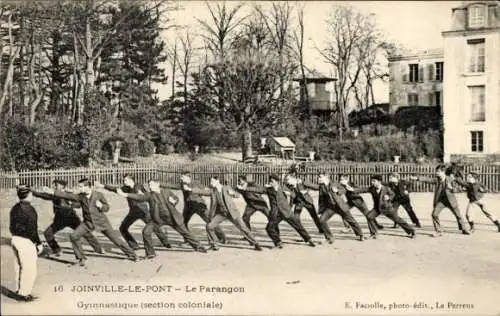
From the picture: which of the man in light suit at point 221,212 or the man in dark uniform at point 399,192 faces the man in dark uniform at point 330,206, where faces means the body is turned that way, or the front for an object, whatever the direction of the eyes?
the man in dark uniform at point 399,192

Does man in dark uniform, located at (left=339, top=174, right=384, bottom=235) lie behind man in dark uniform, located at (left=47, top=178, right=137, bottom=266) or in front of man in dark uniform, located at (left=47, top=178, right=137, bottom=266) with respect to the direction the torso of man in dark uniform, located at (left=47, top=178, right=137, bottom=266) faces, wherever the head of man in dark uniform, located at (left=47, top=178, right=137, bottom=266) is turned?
behind

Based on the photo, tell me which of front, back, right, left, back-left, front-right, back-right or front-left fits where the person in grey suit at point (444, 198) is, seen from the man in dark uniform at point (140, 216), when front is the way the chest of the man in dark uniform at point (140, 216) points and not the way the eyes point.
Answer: back-left

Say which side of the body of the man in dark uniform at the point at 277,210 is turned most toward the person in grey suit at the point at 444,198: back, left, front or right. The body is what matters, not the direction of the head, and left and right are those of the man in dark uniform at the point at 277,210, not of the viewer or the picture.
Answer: back

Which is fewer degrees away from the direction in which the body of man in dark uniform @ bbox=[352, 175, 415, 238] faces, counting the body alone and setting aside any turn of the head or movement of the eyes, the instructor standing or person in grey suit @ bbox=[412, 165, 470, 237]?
the instructor standing

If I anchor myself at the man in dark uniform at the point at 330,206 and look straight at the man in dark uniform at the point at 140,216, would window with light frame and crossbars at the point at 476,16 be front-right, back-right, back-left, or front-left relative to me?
back-right

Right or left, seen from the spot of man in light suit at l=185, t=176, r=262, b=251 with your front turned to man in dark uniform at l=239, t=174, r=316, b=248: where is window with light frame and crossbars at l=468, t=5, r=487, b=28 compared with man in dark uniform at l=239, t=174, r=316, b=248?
left

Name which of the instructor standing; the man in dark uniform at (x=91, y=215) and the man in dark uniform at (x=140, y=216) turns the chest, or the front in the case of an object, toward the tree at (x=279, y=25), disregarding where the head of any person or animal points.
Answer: the instructor standing

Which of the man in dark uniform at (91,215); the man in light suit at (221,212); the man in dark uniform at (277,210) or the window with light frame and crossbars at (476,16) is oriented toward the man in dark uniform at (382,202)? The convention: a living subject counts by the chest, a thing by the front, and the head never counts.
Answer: the window with light frame and crossbars

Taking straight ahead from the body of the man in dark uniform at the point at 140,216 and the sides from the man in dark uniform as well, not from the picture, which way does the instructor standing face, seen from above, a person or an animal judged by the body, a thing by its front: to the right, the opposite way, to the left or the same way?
the opposite way

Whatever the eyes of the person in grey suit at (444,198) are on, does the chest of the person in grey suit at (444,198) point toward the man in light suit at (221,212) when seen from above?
yes

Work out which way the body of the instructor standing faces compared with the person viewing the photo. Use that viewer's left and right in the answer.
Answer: facing away from the viewer and to the right of the viewer

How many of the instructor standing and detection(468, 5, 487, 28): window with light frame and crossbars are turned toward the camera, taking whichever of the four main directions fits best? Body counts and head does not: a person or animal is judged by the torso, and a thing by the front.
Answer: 1

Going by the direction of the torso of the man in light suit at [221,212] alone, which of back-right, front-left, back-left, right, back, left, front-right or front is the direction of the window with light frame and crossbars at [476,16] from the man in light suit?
back

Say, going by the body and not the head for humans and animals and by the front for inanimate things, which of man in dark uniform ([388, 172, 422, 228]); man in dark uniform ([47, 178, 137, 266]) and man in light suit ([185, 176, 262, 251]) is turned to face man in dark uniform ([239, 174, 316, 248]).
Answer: man in dark uniform ([388, 172, 422, 228])
